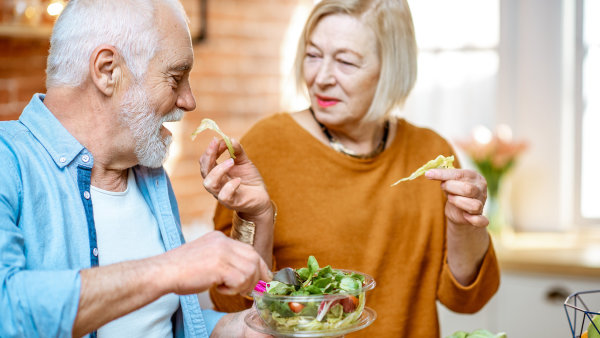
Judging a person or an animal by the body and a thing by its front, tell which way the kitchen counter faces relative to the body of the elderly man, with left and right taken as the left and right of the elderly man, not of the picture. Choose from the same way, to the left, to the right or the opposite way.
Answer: to the right

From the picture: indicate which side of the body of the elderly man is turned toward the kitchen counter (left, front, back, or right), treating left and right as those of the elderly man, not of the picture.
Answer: left

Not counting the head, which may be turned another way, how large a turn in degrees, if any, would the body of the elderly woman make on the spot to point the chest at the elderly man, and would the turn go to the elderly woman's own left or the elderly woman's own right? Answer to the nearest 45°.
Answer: approximately 45° to the elderly woman's own right

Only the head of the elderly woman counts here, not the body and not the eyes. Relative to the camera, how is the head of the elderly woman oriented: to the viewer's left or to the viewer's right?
to the viewer's left

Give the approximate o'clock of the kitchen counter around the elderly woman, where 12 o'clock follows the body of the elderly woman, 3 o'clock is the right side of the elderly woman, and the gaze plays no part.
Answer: The kitchen counter is roughly at 7 o'clock from the elderly woman.

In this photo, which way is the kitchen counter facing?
toward the camera

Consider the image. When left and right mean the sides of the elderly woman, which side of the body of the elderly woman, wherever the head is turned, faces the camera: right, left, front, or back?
front

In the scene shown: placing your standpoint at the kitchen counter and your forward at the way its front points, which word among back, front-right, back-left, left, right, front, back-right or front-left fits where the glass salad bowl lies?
front

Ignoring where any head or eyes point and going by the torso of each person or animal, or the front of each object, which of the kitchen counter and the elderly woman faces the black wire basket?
the kitchen counter

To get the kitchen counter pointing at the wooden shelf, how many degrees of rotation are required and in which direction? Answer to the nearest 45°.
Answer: approximately 45° to its right

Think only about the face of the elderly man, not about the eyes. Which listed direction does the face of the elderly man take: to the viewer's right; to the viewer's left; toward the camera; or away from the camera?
to the viewer's right

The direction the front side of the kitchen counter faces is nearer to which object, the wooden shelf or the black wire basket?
the black wire basket

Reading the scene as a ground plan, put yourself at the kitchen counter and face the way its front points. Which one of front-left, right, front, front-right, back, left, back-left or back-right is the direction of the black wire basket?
front

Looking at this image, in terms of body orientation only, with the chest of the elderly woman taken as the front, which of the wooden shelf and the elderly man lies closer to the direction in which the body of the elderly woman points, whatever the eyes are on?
the elderly man

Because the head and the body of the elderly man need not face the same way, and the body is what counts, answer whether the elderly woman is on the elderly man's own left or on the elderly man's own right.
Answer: on the elderly man's own left
